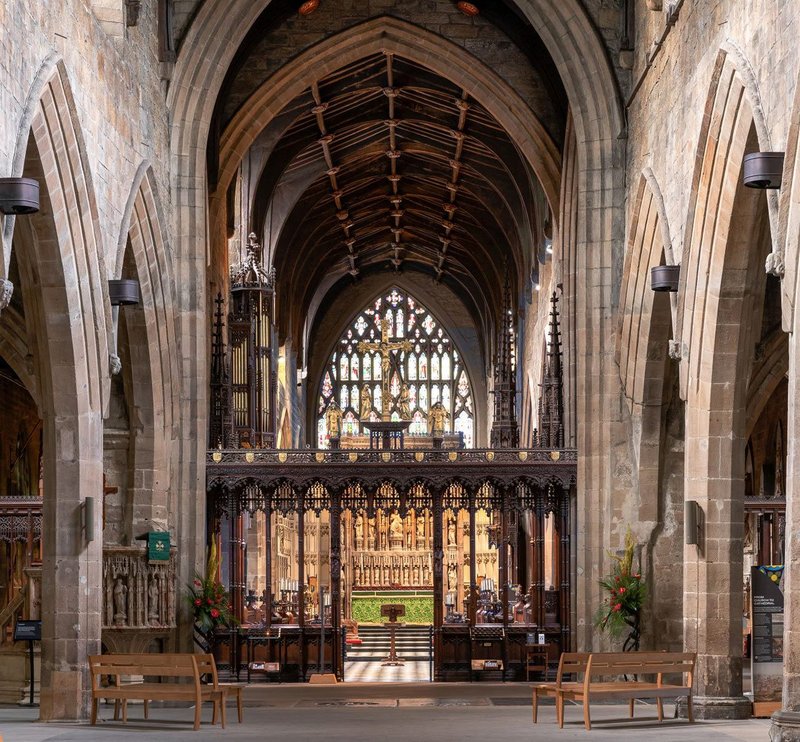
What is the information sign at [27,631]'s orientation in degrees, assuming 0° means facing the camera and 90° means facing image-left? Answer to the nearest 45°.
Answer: approximately 0°

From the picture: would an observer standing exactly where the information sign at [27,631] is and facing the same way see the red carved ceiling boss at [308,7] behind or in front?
behind

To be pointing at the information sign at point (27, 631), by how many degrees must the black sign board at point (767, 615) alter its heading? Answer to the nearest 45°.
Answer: approximately 90° to its right

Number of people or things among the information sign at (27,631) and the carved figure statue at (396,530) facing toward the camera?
2
